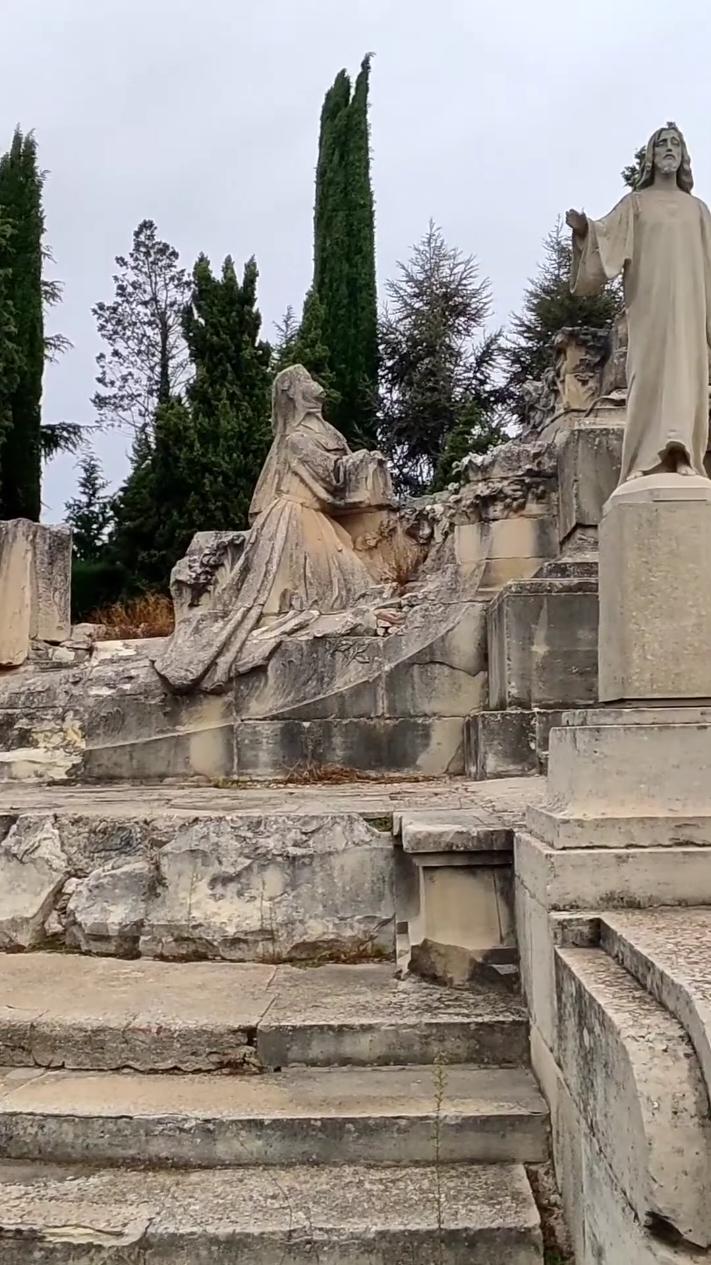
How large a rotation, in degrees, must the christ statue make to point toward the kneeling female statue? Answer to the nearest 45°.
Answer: approximately 135° to its right

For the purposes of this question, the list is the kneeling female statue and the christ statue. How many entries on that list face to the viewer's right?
1

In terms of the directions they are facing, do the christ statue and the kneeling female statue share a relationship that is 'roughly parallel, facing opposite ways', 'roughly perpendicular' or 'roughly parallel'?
roughly perpendicular

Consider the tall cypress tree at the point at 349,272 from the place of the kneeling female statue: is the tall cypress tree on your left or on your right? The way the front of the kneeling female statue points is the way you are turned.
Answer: on your left

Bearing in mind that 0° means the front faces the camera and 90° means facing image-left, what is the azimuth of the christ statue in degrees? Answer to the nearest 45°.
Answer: approximately 0°

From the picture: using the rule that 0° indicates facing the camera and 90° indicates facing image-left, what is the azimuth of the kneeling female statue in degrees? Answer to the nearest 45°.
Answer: approximately 270°

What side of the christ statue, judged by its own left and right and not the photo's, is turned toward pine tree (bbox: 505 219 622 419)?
back

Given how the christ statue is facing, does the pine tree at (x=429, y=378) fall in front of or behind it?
behind

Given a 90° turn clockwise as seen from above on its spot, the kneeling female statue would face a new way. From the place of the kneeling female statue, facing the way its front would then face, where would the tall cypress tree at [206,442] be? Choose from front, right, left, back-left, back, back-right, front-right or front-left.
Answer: back

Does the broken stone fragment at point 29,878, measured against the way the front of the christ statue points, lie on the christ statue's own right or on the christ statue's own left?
on the christ statue's own right
